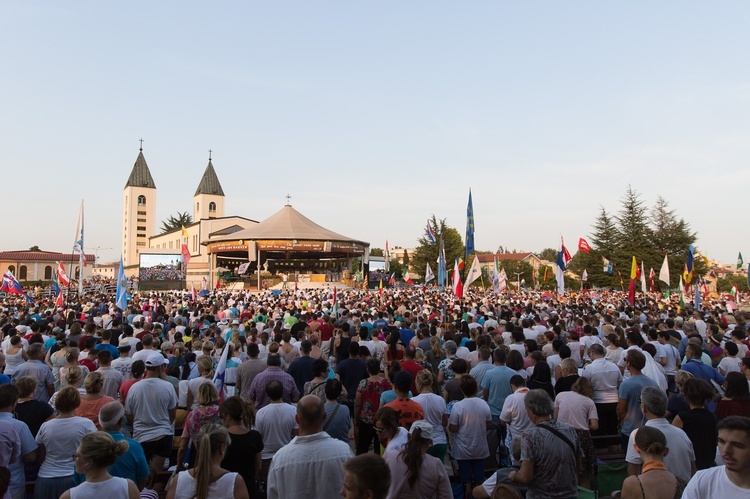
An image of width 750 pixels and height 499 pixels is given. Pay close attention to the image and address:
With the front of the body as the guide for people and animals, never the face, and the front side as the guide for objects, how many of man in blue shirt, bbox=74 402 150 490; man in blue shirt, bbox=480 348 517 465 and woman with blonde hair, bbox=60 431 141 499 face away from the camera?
3

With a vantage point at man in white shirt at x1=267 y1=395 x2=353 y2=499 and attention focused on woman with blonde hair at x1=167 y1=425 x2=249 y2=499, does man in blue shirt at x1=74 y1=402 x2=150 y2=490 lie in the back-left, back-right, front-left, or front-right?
front-right

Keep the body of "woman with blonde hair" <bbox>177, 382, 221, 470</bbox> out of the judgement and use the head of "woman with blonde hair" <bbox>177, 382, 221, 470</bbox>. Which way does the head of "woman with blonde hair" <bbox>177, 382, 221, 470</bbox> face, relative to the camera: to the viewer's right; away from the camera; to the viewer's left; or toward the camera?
away from the camera

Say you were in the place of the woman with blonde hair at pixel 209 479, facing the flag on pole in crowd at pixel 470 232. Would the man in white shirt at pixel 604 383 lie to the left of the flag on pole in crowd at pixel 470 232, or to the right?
right

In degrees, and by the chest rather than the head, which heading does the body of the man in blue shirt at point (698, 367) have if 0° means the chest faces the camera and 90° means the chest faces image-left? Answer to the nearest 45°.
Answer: approximately 135°

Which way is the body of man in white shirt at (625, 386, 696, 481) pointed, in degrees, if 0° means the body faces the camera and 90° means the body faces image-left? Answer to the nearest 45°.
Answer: approximately 135°

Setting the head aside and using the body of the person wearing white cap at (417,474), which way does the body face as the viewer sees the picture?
away from the camera

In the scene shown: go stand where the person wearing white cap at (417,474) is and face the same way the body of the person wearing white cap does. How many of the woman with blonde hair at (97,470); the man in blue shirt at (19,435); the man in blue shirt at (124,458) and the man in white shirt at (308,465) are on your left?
4

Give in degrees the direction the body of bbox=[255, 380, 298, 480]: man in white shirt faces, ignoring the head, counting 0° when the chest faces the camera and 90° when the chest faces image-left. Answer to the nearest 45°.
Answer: approximately 180°

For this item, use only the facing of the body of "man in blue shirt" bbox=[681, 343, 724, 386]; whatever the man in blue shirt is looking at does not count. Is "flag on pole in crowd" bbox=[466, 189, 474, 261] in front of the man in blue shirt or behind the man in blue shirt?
in front

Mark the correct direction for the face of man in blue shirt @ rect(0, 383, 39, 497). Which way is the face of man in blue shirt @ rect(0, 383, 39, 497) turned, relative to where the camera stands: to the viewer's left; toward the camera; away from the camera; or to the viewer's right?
away from the camera

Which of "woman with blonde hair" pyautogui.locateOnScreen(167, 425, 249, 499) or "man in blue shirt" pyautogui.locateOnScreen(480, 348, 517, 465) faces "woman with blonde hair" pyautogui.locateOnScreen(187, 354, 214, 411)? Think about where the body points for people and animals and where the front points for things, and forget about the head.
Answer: "woman with blonde hair" pyautogui.locateOnScreen(167, 425, 249, 499)

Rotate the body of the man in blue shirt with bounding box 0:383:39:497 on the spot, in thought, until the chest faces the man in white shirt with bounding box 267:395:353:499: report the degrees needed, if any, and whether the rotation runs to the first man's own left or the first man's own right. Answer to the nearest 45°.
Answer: approximately 135° to the first man's own right

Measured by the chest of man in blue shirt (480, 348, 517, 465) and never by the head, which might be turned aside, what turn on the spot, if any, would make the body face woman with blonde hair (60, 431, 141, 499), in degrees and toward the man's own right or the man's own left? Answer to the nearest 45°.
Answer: approximately 135° to the man's own left

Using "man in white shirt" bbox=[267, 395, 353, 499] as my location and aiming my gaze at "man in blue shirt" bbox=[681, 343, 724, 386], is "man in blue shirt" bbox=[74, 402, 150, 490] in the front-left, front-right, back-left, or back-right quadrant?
back-left

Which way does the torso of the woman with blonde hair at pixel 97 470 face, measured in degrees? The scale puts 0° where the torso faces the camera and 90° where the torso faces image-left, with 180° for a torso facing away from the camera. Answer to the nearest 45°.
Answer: approximately 180°

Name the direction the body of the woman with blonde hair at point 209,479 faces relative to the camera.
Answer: away from the camera

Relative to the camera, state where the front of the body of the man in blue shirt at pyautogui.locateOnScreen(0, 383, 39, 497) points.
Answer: away from the camera

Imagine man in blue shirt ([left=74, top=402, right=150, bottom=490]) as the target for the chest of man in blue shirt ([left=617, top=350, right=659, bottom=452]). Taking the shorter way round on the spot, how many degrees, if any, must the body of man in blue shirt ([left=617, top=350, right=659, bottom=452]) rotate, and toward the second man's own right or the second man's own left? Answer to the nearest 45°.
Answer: approximately 90° to the second man's own left

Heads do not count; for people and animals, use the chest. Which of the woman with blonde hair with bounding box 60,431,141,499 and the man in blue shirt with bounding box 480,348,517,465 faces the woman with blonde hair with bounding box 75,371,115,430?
the woman with blonde hair with bounding box 60,431,141,499
